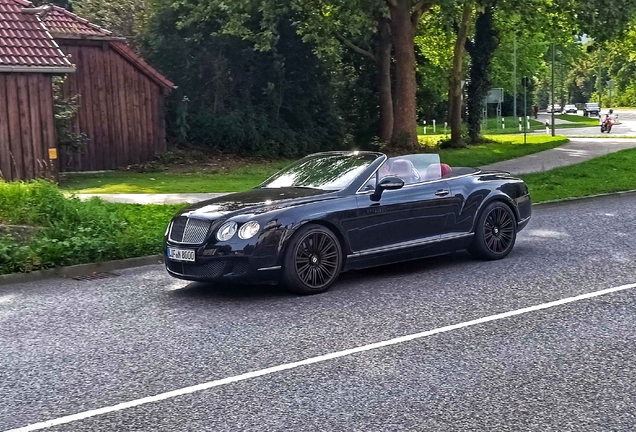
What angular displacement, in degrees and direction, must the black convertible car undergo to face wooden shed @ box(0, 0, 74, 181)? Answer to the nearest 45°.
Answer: approximately 90° to its right

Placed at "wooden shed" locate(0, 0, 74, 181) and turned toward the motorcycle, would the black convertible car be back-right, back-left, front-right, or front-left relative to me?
back-right

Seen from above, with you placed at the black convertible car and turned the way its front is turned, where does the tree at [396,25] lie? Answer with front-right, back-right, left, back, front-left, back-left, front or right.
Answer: back-right

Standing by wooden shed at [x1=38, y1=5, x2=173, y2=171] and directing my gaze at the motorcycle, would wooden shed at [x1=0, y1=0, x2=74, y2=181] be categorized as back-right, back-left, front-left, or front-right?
back-right

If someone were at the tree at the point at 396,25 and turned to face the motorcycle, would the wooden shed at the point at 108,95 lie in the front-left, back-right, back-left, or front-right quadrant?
back-left

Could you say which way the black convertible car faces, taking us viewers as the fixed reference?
facing the viewer and to the left of the viewer

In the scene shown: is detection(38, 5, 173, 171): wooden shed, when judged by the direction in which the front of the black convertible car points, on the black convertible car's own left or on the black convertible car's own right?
on the black convertible car's own right

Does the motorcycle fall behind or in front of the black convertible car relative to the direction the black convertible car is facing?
behind
